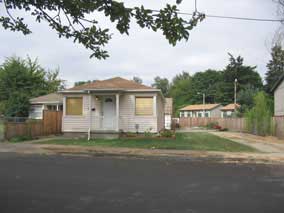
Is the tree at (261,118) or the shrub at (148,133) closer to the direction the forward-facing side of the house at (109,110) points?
the shrub

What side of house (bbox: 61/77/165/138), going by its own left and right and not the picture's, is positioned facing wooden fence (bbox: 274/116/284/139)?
left

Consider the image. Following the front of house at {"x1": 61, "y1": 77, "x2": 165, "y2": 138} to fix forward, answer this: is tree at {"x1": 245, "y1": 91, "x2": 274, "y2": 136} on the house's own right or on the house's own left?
on the house's own left

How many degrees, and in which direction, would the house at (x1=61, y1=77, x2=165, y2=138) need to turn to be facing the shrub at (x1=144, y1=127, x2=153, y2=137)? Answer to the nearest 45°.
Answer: approximately 90° to its left

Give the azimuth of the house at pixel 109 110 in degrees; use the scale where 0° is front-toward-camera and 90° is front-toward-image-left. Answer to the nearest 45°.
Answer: approximately 0°

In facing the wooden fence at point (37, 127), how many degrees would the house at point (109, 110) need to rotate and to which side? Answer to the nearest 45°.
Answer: approximately 90° to its right

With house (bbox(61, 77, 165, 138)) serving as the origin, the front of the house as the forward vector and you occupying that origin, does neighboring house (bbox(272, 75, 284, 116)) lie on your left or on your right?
on your left

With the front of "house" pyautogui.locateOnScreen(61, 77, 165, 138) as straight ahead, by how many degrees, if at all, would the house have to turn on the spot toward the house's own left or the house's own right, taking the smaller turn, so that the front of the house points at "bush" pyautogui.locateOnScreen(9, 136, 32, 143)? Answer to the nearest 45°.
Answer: approximately 90° to the house's own right

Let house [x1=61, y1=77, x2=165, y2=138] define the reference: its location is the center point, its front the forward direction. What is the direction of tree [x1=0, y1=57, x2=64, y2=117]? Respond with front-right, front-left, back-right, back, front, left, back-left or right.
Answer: back-right

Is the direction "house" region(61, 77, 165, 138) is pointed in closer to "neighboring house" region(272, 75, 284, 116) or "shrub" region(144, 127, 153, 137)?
the shrub

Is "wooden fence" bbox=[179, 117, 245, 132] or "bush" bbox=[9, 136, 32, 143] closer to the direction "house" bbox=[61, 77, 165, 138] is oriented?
the bush
